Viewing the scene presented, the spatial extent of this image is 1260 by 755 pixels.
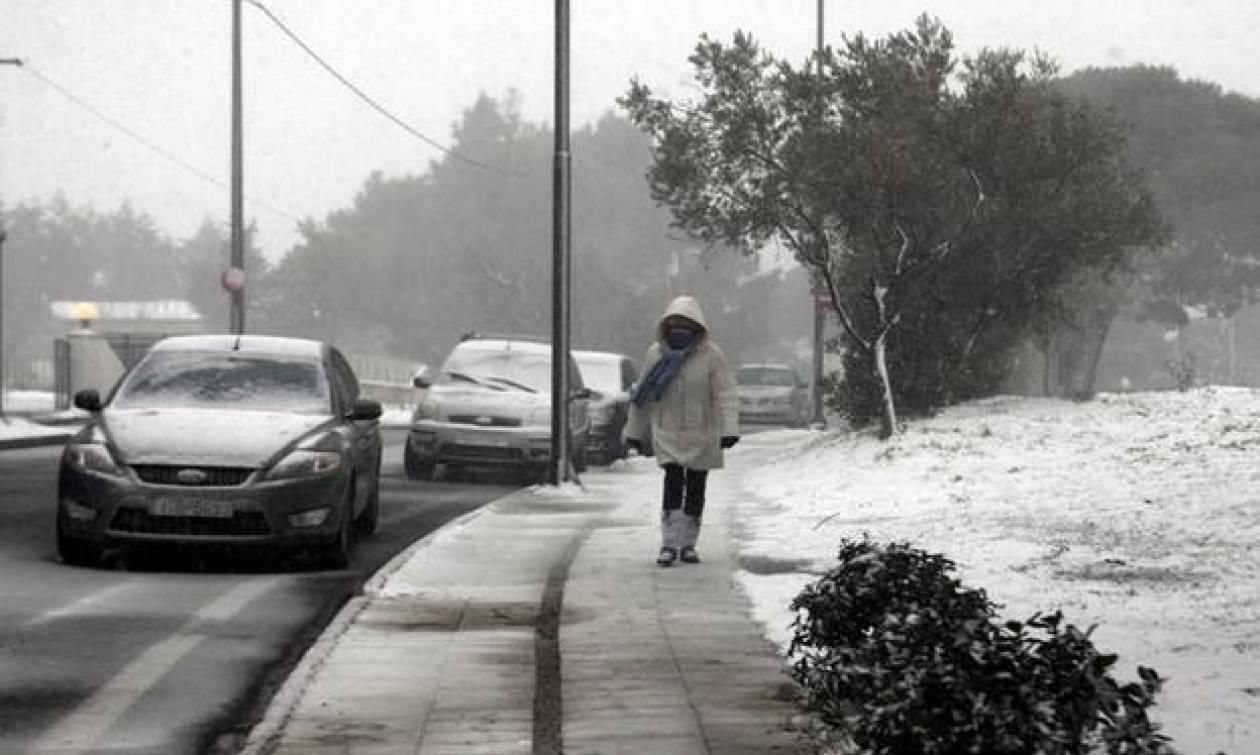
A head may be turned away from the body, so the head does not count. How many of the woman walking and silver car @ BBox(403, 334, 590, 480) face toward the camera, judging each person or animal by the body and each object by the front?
2

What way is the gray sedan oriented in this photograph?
toward the camera

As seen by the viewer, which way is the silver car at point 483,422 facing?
toward the camera

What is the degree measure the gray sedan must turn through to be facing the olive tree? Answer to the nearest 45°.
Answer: approximately 135° to its left

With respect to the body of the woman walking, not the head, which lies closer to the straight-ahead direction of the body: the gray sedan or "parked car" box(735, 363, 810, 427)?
the gray sedan

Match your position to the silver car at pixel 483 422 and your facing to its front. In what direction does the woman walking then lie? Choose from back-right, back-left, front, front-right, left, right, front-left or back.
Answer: front

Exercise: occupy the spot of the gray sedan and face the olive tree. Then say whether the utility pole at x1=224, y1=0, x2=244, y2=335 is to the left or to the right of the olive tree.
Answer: left

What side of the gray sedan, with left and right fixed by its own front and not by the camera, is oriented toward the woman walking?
left

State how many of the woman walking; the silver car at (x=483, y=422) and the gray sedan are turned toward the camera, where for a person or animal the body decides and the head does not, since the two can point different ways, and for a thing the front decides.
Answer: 3
